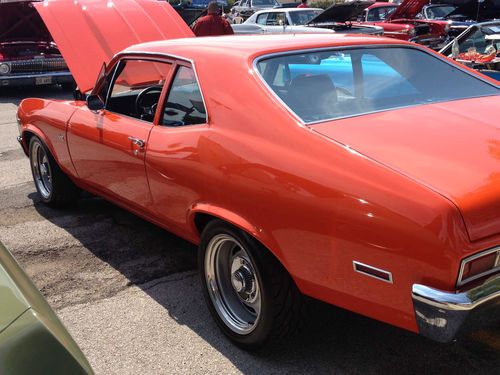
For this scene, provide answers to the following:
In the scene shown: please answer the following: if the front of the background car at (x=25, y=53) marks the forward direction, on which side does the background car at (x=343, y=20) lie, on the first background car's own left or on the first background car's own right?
on the first background car's own left

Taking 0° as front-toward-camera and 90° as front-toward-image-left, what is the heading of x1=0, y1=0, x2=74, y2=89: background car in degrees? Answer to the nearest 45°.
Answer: approximately 0°

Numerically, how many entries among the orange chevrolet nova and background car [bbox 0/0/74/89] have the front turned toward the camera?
1

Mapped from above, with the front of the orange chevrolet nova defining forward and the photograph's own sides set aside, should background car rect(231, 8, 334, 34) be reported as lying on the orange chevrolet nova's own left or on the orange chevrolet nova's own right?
on the orange chevrolet nova's own right

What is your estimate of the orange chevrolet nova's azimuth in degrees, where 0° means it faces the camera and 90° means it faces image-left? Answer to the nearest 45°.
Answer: approximately 135°

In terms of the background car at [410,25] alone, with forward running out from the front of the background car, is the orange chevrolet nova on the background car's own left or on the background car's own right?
on the background car's own right
